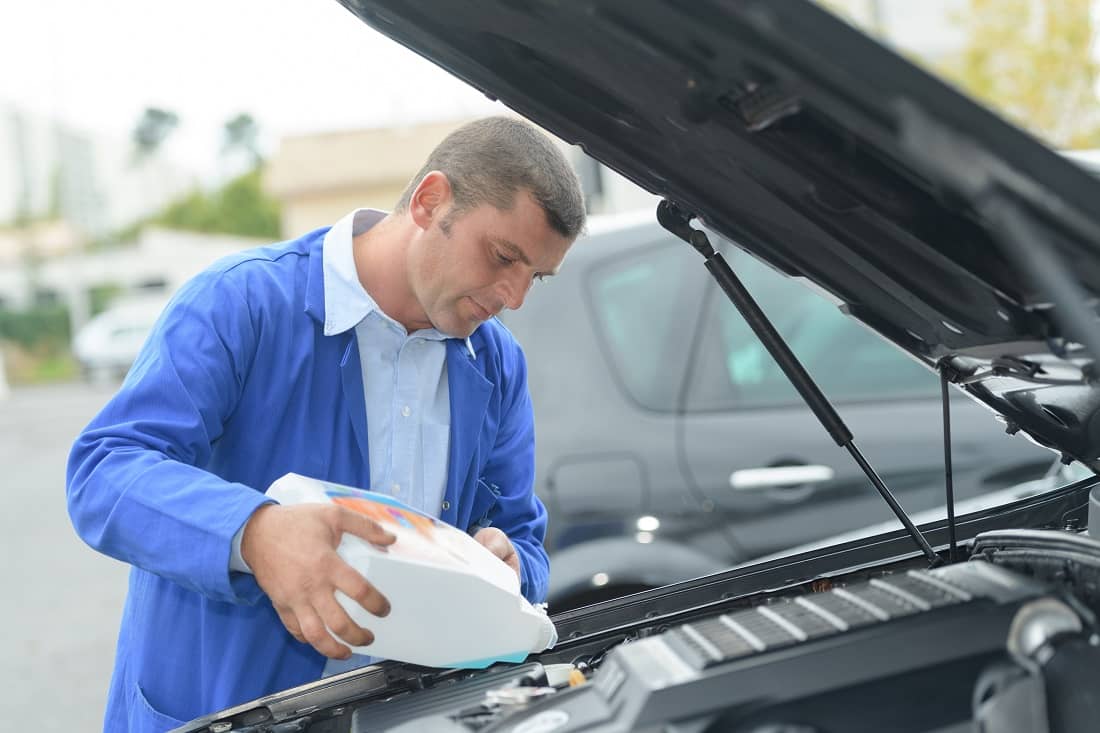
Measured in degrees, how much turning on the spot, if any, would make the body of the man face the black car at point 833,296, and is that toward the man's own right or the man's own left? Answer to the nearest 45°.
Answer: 0° — they already face it

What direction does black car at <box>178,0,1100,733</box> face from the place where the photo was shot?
facing the viewer and to the left of the viewer

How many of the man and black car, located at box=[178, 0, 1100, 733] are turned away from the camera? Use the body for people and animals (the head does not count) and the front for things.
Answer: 0

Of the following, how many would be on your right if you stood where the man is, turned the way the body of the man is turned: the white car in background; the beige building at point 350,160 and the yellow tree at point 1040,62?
0

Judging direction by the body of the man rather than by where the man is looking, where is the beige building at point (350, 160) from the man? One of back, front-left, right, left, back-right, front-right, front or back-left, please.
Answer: back-left

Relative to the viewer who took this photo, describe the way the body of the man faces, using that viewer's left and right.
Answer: facing the viewer and to the right of the viewer

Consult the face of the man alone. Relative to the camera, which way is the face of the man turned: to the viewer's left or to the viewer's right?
to the viewer's right

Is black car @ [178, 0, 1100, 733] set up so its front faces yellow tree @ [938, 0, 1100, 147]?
no
